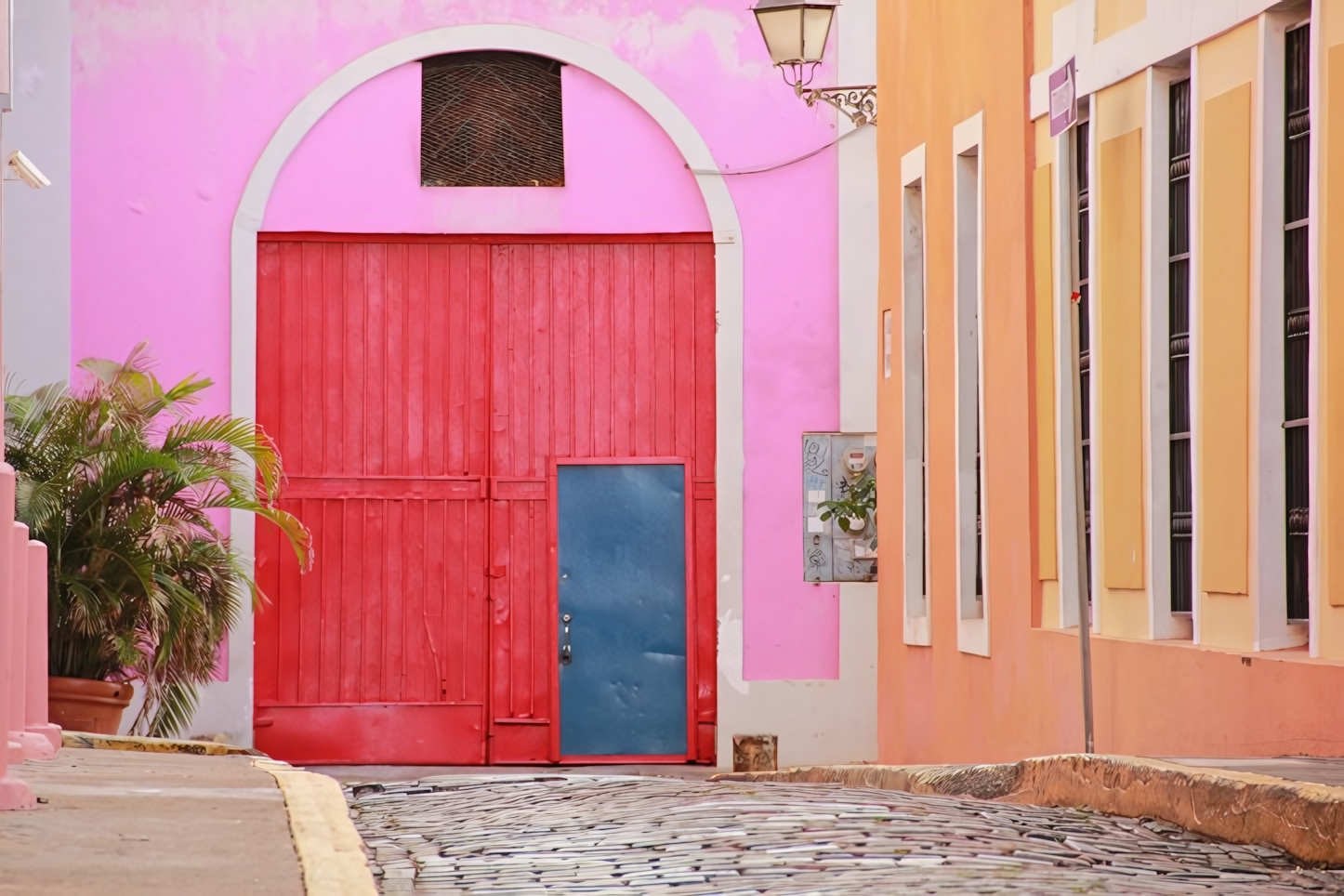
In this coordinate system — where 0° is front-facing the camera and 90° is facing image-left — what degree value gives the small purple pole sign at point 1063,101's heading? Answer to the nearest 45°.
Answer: approximately 45°

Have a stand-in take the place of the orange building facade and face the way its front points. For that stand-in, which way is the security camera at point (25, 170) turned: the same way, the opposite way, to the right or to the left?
the opposite way

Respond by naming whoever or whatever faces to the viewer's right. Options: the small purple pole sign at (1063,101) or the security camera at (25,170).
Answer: the security camera

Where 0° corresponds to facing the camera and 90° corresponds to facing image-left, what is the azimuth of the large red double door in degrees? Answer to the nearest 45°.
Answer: approximately 0°

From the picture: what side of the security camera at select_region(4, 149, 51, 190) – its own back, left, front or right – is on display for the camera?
right

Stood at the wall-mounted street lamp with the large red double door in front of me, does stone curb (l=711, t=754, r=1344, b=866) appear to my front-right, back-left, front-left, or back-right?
back-left

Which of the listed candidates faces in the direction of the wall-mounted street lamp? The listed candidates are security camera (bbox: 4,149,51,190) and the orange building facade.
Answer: the security camera

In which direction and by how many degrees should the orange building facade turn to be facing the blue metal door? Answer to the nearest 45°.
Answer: approximately 90° to its right
